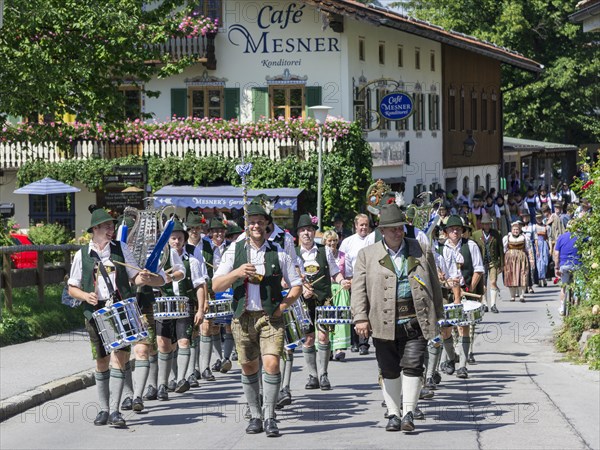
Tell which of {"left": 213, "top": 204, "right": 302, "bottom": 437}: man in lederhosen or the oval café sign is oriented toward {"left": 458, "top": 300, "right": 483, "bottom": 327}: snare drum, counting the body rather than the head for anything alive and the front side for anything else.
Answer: the oval café sign

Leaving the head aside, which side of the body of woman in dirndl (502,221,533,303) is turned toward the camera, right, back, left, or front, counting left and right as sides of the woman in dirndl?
front

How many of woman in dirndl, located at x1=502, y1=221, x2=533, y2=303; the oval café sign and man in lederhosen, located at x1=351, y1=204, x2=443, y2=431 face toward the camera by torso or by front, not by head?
3

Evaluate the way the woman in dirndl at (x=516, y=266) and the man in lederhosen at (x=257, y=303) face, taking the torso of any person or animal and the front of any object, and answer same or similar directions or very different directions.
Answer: same or similar directions

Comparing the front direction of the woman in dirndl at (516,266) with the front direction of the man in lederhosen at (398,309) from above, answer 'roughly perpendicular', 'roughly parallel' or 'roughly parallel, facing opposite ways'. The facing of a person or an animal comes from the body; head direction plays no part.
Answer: roughly parallel

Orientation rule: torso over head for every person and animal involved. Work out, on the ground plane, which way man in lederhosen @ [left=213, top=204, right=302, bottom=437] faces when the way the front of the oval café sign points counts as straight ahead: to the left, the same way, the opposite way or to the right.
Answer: the same way

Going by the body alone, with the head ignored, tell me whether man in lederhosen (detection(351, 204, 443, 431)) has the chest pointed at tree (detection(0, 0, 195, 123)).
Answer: no

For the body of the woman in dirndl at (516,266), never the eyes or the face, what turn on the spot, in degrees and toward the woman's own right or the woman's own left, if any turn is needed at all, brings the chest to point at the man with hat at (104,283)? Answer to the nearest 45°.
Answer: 0° — they already face them

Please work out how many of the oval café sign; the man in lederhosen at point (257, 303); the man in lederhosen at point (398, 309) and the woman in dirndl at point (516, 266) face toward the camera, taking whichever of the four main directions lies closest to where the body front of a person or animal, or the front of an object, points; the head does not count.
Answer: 4

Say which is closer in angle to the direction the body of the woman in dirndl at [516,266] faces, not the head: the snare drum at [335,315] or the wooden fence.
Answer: the snare drum

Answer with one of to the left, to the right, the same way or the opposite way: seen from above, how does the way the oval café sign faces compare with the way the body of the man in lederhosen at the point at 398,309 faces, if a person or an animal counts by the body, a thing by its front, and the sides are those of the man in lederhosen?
the same way

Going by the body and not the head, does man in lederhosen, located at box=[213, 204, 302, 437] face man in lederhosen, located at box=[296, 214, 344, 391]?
no

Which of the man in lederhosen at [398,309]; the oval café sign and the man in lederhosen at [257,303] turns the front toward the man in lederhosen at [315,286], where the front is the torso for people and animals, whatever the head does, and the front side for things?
the oval café sign

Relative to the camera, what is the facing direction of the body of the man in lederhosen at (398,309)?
toward the camera

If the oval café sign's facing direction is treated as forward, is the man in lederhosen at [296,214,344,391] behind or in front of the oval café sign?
in front

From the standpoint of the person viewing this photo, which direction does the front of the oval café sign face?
facing the viewer

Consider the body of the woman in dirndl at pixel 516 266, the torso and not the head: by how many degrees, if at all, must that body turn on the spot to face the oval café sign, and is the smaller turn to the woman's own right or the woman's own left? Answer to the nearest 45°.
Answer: approximately 135° to the woman's own right

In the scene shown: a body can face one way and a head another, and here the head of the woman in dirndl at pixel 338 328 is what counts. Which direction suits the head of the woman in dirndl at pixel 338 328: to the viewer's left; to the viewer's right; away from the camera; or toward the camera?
toward the camera

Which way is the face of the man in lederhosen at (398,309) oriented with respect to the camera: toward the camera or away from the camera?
toward the camera
